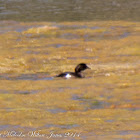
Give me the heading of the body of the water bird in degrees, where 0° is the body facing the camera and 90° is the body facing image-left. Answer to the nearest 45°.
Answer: approximately 270°
